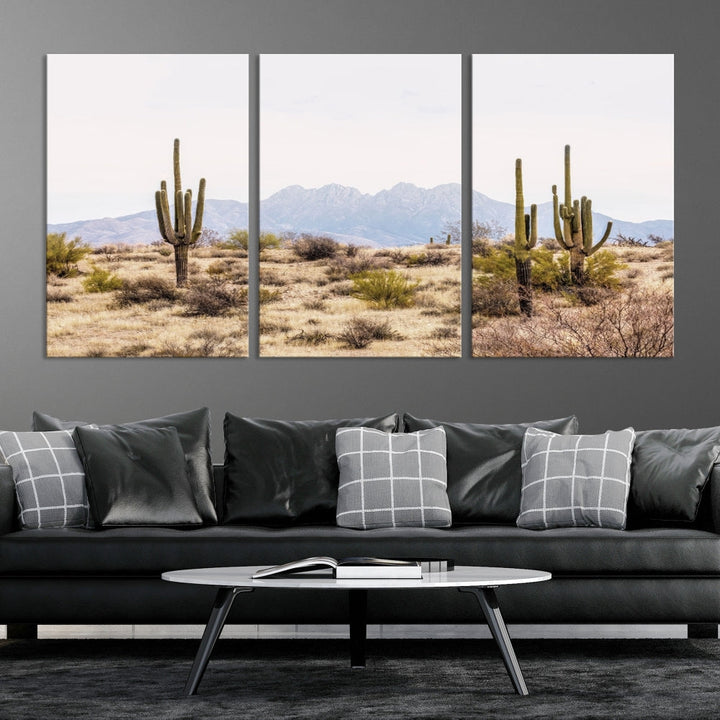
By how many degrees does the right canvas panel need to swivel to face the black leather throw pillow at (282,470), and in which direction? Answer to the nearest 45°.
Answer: approximately 45° to its right

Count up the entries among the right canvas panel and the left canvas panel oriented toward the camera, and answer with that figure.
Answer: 2

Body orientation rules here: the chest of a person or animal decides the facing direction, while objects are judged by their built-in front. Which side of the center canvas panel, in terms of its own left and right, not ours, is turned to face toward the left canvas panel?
right

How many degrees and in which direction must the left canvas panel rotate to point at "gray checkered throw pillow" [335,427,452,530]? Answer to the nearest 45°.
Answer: approximately 45° to its left

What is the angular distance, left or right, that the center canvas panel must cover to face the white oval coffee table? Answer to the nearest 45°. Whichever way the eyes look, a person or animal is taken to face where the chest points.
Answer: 0° — it already faces it

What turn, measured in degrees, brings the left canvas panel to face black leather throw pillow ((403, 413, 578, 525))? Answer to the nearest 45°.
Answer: approximately 45° to its left

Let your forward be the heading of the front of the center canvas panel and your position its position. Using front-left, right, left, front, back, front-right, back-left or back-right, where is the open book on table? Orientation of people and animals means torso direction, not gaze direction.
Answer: front

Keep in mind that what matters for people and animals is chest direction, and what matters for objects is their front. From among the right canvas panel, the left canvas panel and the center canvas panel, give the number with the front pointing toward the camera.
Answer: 3

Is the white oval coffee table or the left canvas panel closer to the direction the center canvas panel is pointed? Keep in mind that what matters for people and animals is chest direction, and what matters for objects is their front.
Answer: the white oval coffee table

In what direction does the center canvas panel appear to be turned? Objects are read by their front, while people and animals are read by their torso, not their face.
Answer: toward the camera

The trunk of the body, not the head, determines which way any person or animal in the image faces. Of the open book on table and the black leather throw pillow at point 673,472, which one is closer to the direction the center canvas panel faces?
the open book on table

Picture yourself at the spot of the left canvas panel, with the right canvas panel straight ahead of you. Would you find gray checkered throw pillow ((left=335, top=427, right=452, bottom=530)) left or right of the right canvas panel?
right
